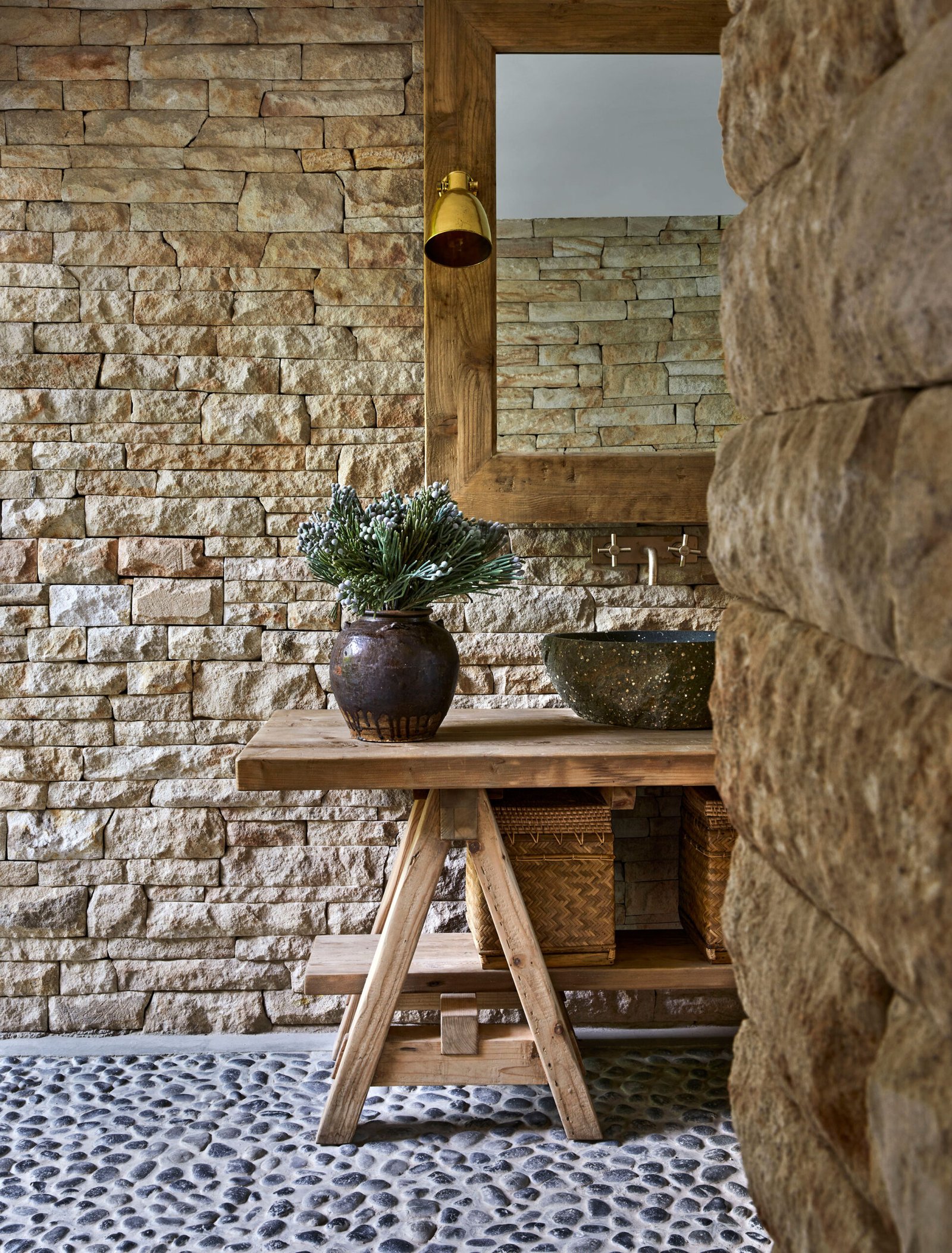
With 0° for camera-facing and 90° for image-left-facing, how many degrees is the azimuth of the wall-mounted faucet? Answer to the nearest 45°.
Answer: approximately 0°

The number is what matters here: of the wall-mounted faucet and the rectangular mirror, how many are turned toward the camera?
2

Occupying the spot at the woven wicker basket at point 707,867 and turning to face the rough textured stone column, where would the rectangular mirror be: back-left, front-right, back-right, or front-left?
back-right
